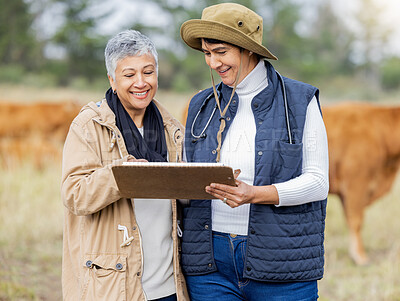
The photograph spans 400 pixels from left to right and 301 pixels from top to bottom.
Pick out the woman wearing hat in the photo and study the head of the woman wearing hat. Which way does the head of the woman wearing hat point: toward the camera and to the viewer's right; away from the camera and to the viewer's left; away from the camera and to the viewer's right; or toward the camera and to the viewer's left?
toward the camera and to the viewer's left

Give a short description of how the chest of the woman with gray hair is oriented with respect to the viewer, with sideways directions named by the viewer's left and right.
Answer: facing the viewer and to the right of the viewer

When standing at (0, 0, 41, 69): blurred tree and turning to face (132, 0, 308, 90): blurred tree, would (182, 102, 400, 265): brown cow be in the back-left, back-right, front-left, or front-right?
front-right

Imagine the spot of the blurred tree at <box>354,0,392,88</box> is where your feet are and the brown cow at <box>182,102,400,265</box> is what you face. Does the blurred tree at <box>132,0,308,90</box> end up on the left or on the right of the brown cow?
right

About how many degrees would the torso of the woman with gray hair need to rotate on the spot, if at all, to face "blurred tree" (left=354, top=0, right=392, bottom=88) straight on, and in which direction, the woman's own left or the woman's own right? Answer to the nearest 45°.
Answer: approximately 90° to the woman's own left

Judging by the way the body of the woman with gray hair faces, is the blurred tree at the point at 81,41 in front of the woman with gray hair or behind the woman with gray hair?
behind

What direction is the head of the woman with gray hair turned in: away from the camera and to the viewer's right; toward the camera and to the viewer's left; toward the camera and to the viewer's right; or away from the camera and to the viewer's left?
toward the camera and to the viewer's right
